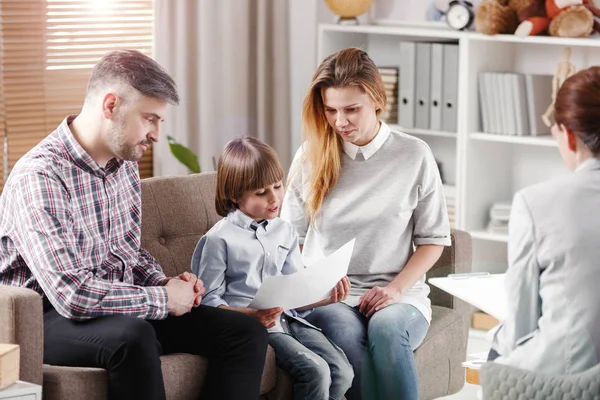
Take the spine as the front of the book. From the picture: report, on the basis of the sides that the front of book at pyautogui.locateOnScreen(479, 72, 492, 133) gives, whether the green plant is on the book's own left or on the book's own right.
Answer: on the book's own right

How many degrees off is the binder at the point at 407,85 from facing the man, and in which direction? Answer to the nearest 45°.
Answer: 0° — it already faces them

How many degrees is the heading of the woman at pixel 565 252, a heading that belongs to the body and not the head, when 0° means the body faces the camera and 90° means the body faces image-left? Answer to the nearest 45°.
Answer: approximately 135°

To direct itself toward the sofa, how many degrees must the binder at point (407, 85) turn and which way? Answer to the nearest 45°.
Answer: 0° — it already faces it

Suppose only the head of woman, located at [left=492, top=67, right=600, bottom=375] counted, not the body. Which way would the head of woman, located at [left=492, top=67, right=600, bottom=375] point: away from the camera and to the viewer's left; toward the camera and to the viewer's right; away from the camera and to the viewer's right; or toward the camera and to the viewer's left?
away from the camera and to the viewer's left

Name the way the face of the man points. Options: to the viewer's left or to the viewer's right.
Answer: to the viewer's right
